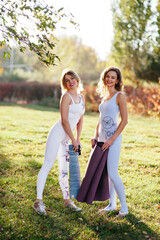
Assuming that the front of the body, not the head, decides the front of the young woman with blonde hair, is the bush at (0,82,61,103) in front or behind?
behind

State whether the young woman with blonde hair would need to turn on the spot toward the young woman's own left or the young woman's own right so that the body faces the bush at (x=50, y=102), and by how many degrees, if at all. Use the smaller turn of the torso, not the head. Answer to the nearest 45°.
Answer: approximately 135° to the young woman's own left

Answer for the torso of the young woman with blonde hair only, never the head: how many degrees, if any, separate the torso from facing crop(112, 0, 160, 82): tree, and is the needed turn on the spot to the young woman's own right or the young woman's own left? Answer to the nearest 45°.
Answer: approximately 135° to the young woman's own left
